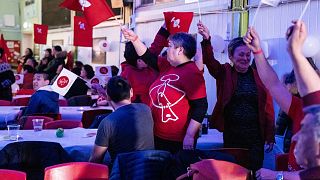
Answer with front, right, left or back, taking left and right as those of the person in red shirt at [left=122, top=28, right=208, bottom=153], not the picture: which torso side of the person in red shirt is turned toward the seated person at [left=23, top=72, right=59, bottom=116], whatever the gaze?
right

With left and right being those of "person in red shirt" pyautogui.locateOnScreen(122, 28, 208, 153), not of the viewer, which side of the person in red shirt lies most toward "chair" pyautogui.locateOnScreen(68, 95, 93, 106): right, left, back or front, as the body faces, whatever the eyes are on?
right

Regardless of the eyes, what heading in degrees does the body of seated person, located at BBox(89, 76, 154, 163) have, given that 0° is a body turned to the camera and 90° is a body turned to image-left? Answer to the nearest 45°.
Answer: approximately 180°

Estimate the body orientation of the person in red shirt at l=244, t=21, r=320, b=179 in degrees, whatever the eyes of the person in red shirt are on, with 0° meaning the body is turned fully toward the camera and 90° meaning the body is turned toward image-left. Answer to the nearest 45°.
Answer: approximately 90°

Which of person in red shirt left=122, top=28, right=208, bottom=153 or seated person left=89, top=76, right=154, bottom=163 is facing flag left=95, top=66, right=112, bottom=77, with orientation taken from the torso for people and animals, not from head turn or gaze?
the seated person

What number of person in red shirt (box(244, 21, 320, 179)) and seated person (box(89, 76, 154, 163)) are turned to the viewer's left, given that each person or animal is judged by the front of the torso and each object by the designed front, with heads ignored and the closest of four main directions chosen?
1

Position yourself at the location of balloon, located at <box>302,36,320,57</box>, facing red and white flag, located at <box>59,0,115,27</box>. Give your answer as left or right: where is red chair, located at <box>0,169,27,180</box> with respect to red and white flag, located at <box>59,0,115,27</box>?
left
